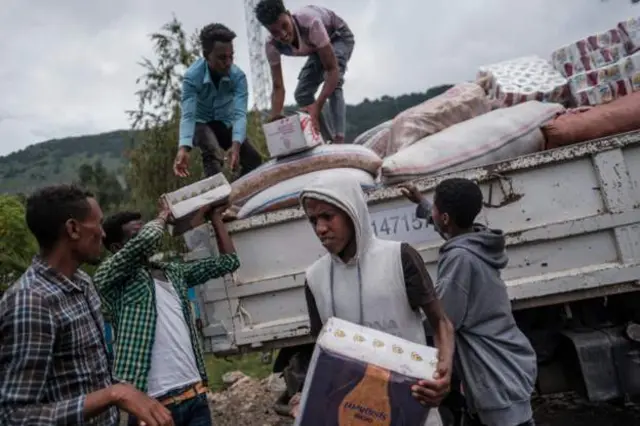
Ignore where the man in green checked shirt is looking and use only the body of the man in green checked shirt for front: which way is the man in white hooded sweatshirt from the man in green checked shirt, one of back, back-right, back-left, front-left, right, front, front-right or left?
front

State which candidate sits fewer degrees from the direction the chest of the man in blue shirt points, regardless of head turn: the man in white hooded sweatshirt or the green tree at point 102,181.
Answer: the man in white hooded sweatshirt

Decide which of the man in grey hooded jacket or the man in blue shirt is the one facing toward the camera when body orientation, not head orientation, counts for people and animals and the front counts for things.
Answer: the man in blue shirt

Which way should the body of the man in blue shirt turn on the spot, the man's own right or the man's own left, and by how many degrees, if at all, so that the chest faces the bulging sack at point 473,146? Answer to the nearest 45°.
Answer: approximately 45° to the man's own left

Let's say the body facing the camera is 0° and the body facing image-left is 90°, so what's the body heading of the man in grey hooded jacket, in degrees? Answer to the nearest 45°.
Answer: approximately 135°

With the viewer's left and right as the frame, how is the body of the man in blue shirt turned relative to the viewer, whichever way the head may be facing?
facing the viewer

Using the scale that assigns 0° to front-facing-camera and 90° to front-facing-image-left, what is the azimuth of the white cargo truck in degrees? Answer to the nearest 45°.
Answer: approximately 270°

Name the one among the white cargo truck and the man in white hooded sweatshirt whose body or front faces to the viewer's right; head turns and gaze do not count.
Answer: the white cargo truck

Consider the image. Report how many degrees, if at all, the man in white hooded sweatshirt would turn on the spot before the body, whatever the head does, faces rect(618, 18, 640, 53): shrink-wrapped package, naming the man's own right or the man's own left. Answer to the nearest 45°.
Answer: approximately 180°

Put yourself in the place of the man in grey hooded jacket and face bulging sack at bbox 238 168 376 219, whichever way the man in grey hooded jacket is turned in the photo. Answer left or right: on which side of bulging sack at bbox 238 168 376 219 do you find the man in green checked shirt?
left

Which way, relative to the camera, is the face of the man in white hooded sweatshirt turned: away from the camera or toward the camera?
toward the camera

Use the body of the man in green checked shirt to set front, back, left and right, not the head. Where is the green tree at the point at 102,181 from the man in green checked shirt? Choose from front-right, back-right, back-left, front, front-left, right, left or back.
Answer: back-left

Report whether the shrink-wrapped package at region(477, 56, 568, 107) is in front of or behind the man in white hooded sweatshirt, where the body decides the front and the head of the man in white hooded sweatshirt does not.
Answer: behind

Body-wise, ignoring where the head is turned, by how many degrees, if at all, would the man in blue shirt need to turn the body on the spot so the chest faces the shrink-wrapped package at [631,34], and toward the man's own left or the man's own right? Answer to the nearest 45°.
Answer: approximately 90° to the man's own left

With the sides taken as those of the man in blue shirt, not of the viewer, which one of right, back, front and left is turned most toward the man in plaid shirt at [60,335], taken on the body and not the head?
front
